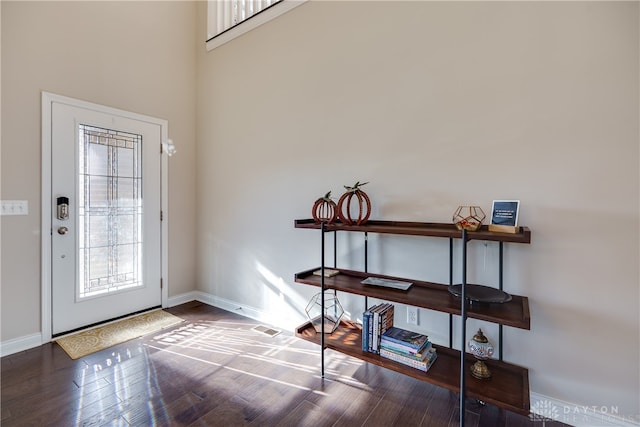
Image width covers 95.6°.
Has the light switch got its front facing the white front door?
no

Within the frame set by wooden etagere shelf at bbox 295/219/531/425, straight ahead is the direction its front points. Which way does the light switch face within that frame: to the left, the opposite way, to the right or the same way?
to the left

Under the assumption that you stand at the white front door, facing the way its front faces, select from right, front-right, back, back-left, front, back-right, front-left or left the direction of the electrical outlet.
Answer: front

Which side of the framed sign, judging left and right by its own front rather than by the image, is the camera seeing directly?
front

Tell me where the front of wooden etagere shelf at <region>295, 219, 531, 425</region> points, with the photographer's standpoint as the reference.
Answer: facing the viewer and to the left of the viewer

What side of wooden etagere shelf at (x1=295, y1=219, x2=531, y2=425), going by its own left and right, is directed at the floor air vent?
right

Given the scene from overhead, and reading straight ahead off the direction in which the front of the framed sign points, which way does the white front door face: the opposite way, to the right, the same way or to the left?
to the left

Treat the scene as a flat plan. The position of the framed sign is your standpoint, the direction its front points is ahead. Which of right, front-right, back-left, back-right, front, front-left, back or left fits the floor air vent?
right

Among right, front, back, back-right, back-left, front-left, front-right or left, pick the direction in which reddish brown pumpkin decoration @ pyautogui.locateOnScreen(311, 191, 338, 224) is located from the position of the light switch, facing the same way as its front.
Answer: front-left

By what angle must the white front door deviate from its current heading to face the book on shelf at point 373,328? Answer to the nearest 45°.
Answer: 0° — it already faces it

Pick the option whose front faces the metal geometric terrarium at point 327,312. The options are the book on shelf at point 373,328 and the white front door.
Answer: the white front door

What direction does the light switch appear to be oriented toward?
toward the camera

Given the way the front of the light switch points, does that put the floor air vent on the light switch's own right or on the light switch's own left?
on the light switch's own left

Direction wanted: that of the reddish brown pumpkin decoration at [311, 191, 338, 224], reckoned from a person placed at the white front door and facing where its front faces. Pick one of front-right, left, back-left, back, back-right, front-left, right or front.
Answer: front
